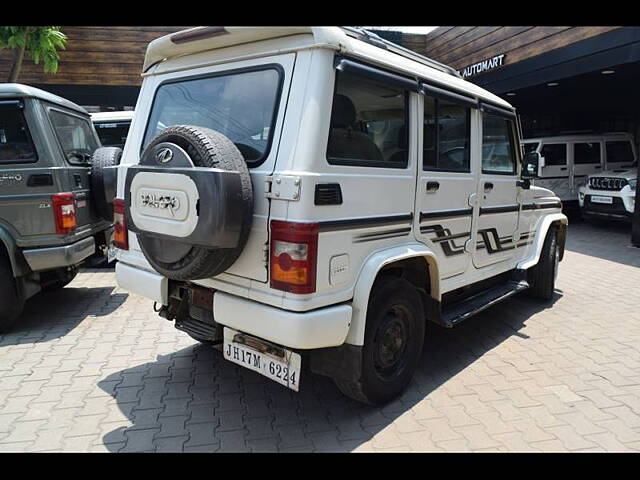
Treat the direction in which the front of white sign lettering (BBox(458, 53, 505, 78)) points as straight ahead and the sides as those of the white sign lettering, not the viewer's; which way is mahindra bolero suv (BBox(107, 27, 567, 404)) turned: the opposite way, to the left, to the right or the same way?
the opposite way

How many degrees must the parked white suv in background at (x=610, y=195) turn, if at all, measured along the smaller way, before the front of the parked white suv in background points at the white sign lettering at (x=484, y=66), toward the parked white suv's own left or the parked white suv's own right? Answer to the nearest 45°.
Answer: approximately 45° to the parked white suv's own right

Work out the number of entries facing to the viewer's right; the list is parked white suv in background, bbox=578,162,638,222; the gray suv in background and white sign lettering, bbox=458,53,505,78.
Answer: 0

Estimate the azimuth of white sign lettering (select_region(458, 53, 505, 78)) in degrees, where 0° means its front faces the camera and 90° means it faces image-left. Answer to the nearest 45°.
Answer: approximately 45°

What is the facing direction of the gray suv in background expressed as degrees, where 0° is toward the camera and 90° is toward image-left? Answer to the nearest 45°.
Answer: approximately 135°

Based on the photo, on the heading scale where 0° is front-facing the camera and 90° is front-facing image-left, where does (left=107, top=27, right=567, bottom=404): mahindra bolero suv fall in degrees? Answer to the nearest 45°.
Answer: approximately 225°

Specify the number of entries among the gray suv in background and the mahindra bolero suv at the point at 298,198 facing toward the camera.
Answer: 0

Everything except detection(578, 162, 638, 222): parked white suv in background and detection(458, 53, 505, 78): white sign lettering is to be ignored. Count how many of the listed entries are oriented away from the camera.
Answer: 0

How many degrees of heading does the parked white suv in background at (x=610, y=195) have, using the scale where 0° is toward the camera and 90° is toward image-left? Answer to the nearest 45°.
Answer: approximately 45°

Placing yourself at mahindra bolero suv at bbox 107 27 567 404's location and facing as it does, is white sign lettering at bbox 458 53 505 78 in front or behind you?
in front
